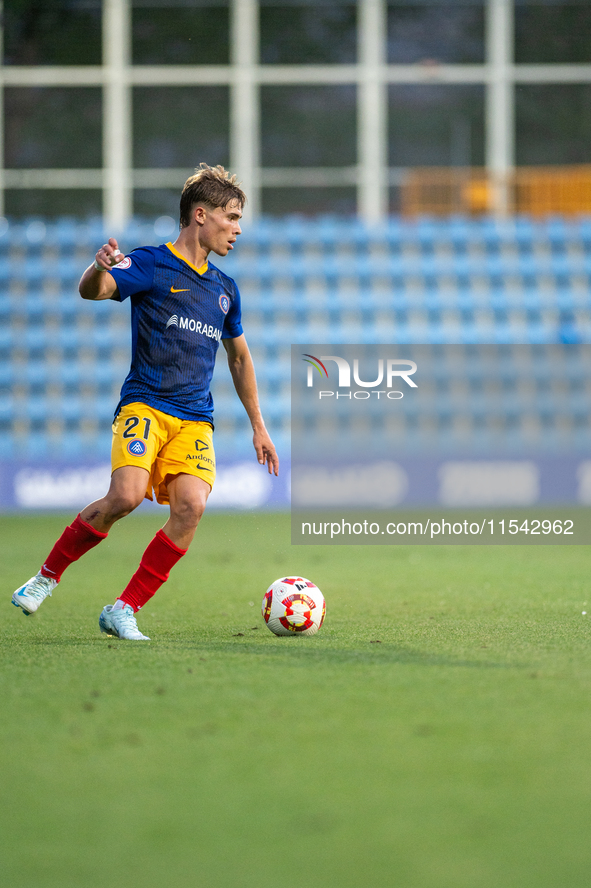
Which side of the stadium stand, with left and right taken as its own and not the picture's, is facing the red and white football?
front

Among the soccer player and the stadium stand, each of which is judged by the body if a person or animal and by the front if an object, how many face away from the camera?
0

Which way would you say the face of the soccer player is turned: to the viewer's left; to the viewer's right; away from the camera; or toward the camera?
to the viewer's right

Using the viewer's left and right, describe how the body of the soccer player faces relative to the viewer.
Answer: facing the viewer and to the right of the viewer

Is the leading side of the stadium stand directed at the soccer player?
yes

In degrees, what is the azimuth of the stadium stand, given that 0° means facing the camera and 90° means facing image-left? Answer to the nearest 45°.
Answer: approximately 0°
